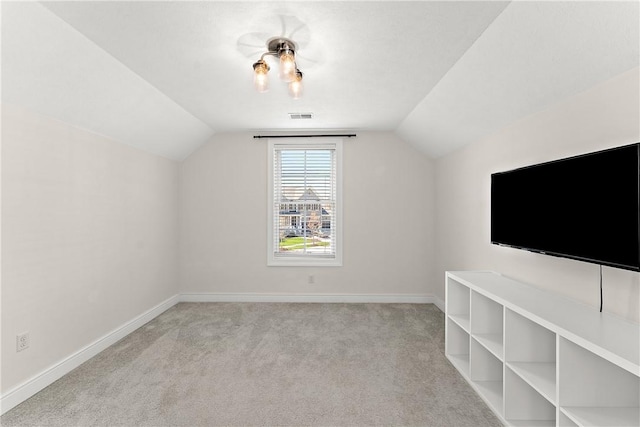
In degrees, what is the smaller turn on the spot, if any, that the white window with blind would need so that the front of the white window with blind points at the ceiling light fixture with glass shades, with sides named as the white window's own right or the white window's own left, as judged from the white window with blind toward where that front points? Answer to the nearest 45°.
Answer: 0° — it already faces it

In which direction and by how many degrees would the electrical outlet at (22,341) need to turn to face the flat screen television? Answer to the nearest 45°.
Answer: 0° — it already faces it

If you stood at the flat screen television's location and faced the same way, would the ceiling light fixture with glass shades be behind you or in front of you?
in front

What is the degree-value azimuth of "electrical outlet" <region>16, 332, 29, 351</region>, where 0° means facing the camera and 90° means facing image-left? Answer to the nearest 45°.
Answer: approximately 315°

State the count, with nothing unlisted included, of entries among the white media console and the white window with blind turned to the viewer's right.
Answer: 0

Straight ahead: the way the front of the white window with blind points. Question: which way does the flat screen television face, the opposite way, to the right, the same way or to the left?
to the right

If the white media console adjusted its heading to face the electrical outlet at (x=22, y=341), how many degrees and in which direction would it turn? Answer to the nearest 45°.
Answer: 0° — it already faces it

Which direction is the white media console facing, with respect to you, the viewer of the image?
facing the viewer and to the left of the viewer

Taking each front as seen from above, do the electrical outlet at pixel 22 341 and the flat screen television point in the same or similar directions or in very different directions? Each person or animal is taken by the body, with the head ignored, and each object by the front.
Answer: very different directions

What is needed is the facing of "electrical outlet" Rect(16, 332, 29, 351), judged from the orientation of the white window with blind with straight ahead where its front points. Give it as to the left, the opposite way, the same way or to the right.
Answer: to the left

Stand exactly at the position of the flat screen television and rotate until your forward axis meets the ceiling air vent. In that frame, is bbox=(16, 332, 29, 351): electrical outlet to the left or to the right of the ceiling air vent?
left
